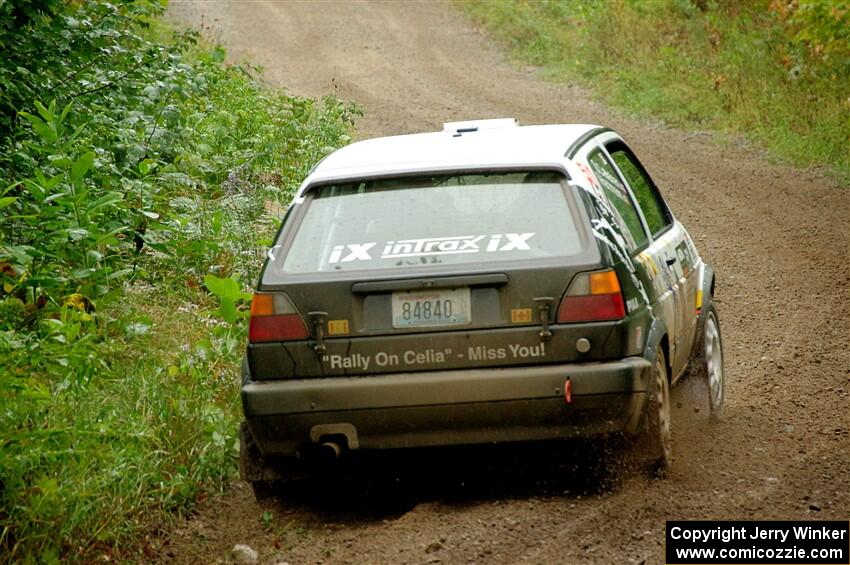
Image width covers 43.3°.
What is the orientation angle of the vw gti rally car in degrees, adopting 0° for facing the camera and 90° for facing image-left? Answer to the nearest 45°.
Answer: approximately 180°
